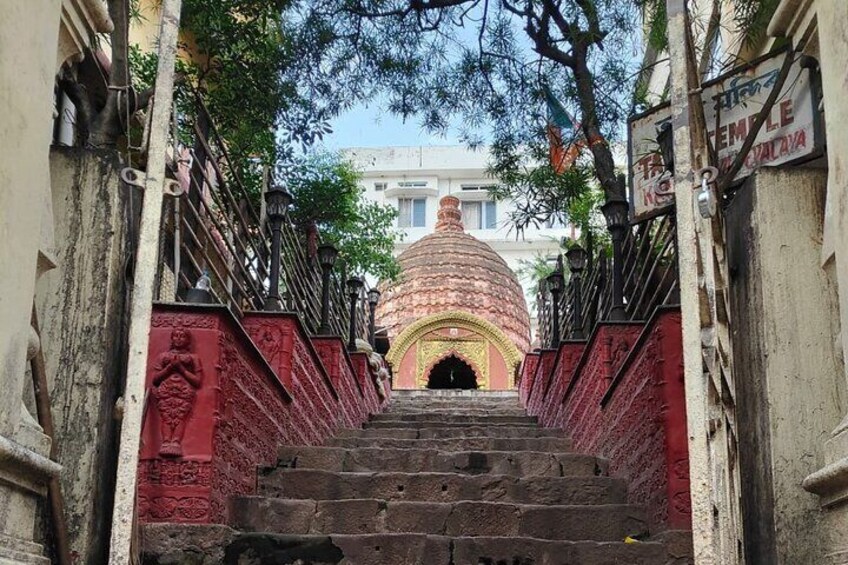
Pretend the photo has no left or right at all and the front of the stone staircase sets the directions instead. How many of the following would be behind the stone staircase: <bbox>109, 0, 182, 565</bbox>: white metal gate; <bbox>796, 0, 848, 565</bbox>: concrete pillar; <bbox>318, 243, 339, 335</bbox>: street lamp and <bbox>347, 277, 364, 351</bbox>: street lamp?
2

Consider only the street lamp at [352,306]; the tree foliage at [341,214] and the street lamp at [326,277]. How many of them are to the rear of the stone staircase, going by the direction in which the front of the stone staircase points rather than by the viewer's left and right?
3

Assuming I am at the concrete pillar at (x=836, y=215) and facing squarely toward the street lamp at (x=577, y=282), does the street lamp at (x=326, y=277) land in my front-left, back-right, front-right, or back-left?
front-left

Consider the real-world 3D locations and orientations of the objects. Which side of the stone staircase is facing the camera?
front

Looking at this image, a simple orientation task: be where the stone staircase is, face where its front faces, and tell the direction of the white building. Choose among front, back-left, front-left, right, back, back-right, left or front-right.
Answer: back

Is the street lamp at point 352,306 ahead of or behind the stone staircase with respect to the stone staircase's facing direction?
behind

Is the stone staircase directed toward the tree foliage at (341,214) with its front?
no

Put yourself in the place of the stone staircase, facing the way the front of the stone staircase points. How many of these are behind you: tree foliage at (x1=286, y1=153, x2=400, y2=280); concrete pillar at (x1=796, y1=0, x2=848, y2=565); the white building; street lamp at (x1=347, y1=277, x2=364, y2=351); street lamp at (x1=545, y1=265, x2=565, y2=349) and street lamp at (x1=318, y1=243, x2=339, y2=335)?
5

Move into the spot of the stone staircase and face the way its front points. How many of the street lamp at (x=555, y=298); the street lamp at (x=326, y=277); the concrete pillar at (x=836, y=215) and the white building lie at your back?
3

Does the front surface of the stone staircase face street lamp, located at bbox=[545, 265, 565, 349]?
no

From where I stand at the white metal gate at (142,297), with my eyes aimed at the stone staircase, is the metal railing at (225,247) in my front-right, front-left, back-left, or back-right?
front-left

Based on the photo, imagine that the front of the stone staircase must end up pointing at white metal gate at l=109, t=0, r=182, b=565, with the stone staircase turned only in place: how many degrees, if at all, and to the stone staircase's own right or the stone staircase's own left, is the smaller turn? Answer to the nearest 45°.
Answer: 0° — it already faces it

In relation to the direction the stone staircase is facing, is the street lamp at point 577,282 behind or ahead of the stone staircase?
behind
